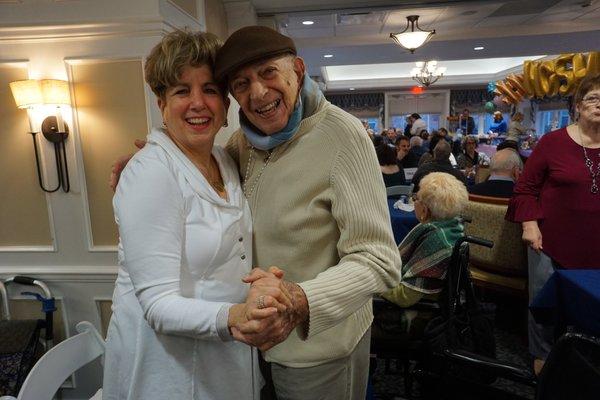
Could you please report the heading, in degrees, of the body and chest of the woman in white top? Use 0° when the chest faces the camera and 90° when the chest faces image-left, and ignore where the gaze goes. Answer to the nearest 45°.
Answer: approximately 315°

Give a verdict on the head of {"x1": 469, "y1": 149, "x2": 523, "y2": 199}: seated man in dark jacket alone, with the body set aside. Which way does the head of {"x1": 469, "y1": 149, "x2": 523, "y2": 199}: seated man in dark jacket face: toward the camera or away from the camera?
away from the camera

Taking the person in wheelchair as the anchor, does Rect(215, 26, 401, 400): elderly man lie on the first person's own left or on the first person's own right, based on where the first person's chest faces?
on the first person's own left

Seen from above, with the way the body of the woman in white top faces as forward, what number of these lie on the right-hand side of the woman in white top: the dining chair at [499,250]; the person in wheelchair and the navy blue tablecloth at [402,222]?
0

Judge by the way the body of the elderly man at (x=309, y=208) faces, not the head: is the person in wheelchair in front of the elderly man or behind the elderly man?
behind

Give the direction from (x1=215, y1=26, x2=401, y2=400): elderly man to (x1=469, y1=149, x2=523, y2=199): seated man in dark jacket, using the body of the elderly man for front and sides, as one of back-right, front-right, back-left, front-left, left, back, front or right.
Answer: back

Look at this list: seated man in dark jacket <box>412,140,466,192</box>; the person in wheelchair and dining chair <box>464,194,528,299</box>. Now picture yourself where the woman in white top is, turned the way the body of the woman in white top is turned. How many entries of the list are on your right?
0

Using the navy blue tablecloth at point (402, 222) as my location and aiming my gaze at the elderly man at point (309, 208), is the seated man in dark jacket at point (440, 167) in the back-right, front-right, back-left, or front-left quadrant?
back-left

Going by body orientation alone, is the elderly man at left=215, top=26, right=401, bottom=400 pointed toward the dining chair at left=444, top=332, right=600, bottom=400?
no

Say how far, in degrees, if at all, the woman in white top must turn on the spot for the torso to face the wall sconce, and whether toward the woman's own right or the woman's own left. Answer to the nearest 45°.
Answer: approximately 180°

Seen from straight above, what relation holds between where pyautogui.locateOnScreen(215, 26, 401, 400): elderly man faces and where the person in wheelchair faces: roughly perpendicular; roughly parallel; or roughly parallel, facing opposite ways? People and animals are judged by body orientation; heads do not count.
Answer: roughly perpendicular
